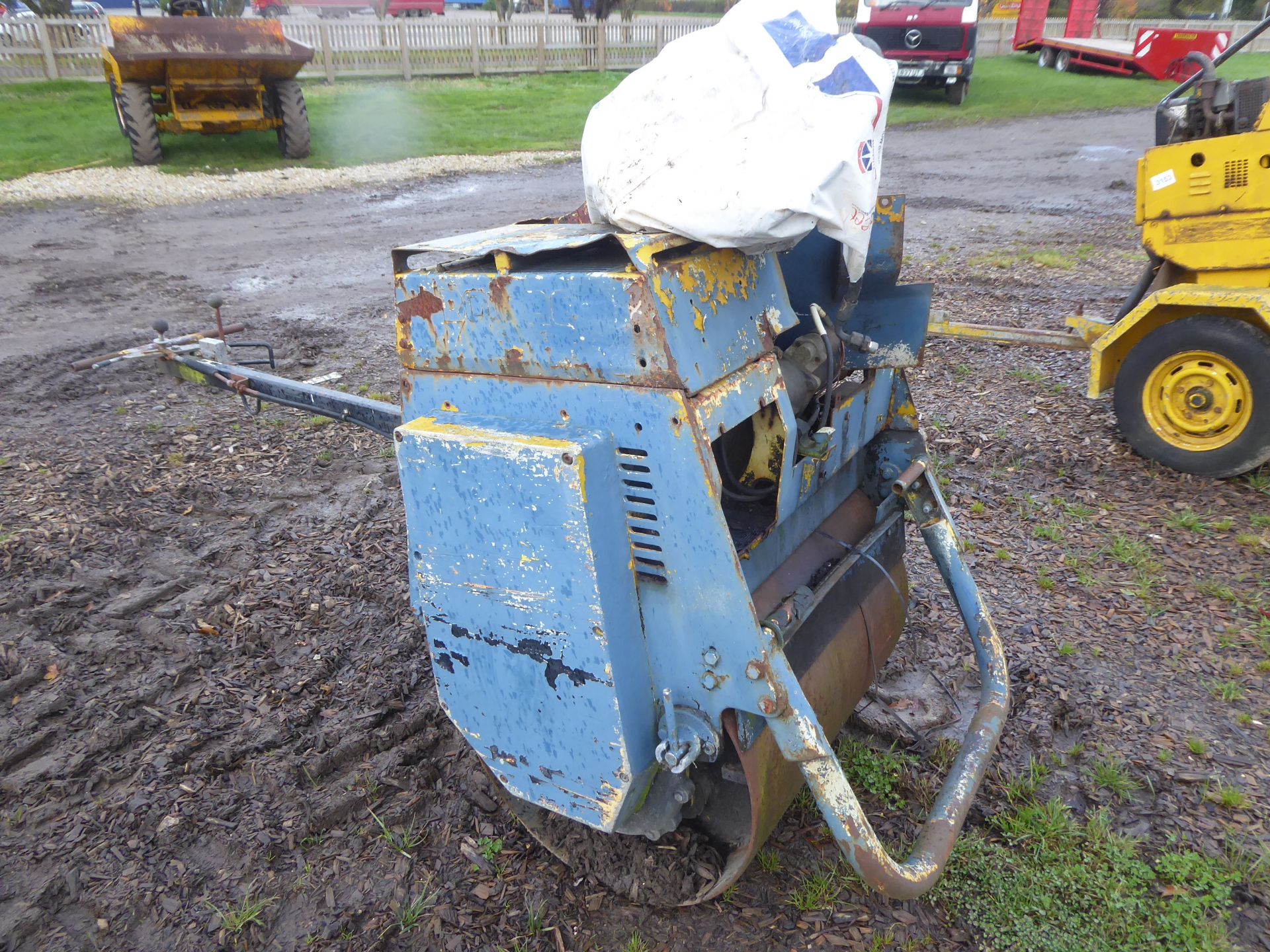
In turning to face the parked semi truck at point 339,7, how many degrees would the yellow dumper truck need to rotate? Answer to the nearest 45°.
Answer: approximately 180°

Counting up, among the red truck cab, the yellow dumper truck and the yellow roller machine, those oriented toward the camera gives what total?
2

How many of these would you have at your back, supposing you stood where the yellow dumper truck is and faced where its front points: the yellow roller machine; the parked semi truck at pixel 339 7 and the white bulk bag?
1

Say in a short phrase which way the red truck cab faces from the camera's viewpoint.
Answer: facing the viewer

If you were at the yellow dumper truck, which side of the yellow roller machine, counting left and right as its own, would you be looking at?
front

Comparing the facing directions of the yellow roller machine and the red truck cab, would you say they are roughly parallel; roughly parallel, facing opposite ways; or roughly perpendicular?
roughly perpendicular

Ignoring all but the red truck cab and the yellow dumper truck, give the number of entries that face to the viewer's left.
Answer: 0

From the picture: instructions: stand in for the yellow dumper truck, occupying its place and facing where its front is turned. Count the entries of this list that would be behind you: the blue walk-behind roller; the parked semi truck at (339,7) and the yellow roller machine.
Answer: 1

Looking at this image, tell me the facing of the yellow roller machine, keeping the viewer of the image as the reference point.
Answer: facing to the left of the viewer

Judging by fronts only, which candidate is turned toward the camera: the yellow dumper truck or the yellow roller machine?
the yellow dumper truck

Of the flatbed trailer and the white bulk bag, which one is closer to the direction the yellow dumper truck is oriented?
the white bulk bag

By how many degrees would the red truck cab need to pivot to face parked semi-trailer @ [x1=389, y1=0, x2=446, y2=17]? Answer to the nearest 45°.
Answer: approximately 135° to its right

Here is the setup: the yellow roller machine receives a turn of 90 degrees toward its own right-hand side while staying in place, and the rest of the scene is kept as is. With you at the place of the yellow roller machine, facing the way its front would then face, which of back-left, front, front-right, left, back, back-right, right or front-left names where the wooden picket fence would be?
front-left

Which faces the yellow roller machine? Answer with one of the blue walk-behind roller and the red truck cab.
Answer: the red truck cab
